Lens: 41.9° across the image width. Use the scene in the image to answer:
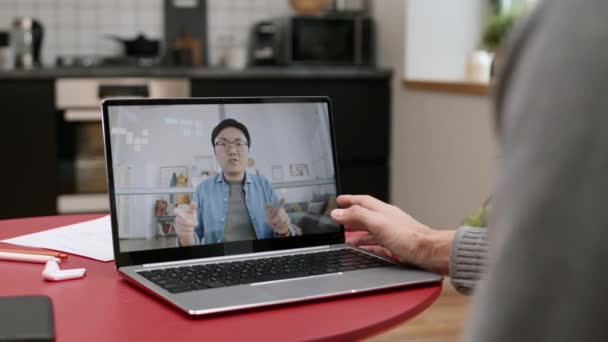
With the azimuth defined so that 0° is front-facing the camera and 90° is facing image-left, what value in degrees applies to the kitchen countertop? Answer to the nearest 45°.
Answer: approximately 0°

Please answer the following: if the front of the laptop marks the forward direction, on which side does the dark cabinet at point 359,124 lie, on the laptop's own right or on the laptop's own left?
on the laptop's own left

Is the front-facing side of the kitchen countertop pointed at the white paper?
yes

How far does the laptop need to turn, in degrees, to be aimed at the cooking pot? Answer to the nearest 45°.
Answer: approximately 135° to its left

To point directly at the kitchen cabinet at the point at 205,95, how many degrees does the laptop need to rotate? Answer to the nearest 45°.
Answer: approximately 135° to its left

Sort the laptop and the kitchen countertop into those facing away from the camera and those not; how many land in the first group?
0

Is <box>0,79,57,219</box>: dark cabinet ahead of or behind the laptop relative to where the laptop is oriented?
behind
